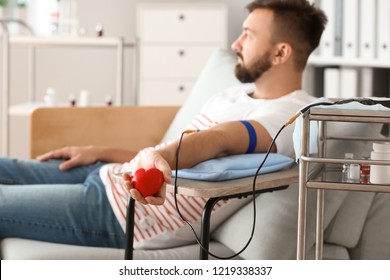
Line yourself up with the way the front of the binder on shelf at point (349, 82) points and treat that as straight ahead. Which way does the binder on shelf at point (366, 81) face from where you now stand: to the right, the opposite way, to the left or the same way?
the same way

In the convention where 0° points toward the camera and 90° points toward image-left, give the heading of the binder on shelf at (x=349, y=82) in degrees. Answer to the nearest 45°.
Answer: approximately 0°

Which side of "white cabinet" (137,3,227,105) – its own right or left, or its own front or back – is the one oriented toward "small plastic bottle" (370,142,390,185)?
front

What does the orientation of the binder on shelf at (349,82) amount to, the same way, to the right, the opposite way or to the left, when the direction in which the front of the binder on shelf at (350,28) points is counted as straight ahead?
the same way

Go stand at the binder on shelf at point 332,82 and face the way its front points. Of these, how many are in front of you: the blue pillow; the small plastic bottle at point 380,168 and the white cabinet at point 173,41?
2

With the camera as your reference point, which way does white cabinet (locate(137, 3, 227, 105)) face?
facing the viewer

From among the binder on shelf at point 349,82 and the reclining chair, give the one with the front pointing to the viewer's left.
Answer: the reclining chair

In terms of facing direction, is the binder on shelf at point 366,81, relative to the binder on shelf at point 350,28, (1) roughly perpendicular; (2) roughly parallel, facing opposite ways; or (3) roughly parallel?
roughly parallel

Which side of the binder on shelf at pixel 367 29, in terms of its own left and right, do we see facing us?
front

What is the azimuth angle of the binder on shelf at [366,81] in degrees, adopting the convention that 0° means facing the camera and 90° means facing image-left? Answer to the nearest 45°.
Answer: approximately 0°

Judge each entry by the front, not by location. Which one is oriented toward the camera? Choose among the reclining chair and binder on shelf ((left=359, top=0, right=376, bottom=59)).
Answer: the binder on shelf

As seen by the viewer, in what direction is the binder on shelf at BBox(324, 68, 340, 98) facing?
toward the camera

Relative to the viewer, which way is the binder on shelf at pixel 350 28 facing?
toward the camera

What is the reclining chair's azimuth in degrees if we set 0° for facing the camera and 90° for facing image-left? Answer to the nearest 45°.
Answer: approximately 90°

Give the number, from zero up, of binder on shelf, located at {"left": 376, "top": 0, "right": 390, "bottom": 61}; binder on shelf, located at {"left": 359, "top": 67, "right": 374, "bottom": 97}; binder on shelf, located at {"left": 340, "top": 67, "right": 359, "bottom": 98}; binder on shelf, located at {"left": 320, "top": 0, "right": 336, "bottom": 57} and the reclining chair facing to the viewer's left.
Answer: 1

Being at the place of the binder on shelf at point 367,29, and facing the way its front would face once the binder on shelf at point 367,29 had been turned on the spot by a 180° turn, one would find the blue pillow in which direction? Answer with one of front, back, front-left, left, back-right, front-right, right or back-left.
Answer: back

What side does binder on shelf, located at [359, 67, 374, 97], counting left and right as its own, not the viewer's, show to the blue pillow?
front

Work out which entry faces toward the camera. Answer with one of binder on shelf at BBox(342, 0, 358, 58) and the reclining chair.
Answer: the binder on shelf
